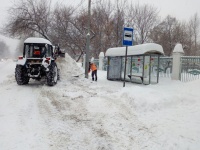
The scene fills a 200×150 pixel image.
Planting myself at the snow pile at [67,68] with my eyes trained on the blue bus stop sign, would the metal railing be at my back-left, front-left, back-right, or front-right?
front-left

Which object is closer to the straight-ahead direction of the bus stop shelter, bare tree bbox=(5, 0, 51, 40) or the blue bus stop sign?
the blue bus stop sign

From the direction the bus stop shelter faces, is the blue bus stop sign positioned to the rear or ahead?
ahead

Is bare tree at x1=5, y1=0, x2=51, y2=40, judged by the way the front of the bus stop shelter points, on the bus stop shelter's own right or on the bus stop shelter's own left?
on the bus stop shelter's own right

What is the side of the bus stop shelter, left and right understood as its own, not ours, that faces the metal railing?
left

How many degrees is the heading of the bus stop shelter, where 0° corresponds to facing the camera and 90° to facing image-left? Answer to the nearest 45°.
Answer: approximately 45°
